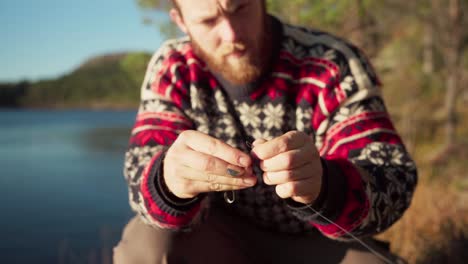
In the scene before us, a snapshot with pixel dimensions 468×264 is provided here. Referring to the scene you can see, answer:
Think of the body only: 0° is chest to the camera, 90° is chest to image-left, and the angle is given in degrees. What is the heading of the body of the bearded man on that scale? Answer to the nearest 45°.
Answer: approximately 0°
